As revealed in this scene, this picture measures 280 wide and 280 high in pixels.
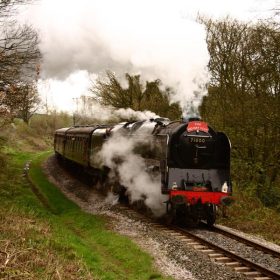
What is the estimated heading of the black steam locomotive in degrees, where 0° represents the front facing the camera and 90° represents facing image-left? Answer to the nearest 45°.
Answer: approximately 315°
